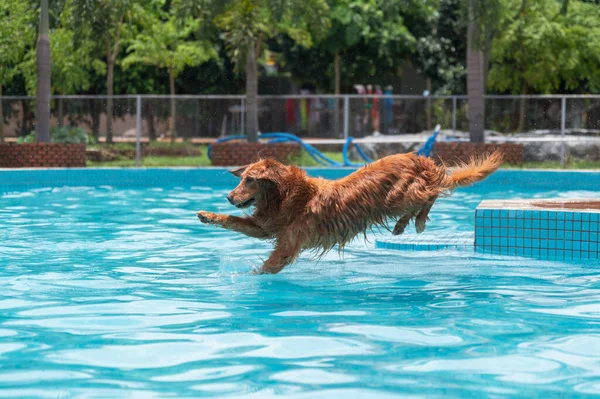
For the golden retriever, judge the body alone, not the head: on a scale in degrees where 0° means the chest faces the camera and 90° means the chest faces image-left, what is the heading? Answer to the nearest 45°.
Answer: approximately 90°

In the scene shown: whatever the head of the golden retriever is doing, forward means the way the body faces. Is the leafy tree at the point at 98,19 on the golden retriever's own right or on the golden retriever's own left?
on the golden retriever's own right

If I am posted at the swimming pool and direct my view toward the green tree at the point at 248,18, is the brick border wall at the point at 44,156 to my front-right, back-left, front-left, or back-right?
front-left

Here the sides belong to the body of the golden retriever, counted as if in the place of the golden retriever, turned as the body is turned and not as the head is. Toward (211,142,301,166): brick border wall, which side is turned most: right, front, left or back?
right

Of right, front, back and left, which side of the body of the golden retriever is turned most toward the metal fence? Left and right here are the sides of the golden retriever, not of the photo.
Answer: right

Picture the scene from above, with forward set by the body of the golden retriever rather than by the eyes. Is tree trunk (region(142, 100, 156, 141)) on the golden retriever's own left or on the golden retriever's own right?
on the golden retriever's own right

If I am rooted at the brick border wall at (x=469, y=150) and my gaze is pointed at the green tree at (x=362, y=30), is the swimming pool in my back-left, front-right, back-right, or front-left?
back-left
